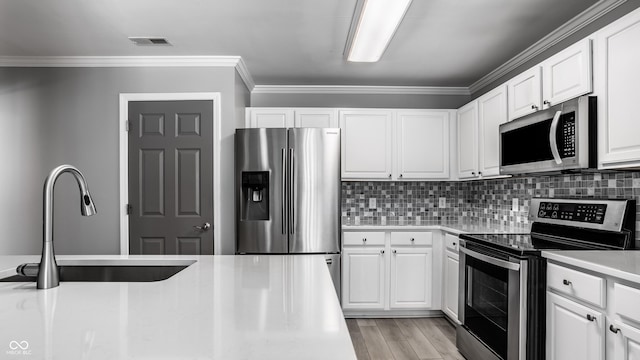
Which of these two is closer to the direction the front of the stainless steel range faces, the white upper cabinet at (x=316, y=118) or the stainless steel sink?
the stainless steel sink

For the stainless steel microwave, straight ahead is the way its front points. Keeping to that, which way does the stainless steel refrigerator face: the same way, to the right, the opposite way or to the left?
to the left

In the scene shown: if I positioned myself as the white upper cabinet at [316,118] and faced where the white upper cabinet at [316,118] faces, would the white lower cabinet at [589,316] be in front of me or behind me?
in front

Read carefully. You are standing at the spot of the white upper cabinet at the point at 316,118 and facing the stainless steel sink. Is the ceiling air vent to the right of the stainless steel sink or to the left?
right

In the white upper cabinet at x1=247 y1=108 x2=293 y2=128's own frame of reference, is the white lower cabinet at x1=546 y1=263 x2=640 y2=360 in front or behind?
in front

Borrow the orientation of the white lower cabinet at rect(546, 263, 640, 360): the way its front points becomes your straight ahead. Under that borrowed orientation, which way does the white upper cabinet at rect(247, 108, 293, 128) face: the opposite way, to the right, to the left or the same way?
to the left

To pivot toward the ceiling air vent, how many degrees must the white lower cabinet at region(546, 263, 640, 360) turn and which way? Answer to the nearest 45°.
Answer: approximately 45° to its right

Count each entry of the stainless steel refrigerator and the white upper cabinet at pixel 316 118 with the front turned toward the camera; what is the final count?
2

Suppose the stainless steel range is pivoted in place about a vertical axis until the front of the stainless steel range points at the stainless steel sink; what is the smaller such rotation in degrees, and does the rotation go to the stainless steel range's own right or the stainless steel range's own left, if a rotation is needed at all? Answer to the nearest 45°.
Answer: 0° — it already faces it

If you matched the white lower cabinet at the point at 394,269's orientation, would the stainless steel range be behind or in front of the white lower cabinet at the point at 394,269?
in front

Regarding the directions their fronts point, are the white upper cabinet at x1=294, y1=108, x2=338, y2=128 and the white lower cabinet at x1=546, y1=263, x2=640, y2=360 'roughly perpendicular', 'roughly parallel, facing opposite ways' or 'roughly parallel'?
roughly perpendicular

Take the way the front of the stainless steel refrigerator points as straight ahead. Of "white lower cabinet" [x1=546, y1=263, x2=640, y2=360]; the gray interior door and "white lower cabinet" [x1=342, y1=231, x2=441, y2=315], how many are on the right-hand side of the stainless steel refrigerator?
1

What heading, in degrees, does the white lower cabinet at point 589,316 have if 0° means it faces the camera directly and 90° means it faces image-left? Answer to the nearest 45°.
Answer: approximately 45°

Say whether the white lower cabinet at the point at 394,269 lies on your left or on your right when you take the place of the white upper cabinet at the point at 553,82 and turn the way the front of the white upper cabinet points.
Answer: on your right

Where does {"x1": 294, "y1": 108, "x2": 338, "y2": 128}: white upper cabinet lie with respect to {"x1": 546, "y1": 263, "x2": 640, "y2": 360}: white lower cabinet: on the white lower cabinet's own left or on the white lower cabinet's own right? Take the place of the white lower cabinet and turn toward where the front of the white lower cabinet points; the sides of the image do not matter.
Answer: on the white lower cabinet's own right

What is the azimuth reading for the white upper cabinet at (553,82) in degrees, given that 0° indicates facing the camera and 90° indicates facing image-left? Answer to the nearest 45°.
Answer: approximately 45°
